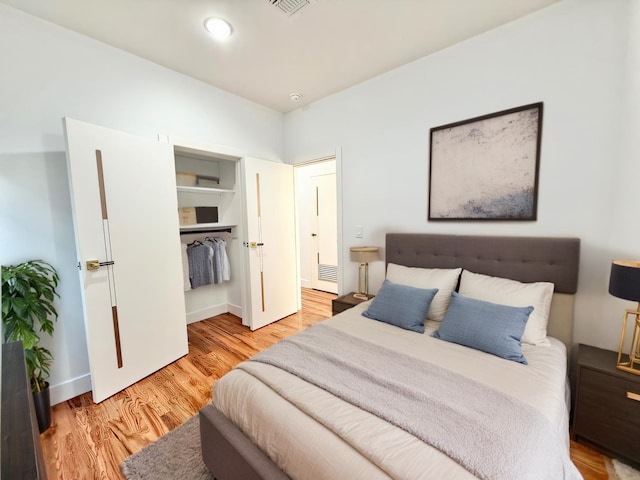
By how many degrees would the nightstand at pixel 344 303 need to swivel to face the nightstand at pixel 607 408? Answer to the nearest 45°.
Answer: approximately 90° to its left

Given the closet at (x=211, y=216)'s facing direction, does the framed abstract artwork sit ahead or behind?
ahead

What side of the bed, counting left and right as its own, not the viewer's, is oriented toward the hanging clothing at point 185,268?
right

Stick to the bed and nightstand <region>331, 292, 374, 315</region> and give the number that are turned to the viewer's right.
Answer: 0

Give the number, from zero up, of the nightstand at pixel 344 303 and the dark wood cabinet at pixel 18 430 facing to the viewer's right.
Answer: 1

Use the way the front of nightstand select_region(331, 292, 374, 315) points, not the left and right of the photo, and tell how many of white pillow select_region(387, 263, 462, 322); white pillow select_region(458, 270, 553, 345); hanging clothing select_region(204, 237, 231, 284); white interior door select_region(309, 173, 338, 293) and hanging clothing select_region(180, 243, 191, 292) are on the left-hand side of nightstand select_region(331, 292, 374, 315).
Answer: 2

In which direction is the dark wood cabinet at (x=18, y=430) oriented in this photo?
to the viewer's right

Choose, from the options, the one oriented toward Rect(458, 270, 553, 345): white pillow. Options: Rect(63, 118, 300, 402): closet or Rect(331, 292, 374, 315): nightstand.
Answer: the closet

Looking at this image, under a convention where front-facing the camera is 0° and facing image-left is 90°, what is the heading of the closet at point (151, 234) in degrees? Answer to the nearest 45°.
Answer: approximately 315°

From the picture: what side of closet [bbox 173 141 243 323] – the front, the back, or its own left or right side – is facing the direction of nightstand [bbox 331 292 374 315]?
front

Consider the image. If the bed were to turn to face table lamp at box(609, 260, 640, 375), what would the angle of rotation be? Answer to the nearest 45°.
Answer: approximately 180°

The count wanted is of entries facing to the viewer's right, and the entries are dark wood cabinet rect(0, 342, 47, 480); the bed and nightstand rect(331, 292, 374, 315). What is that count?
1

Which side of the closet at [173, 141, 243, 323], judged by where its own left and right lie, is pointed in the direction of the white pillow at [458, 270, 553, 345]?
front
